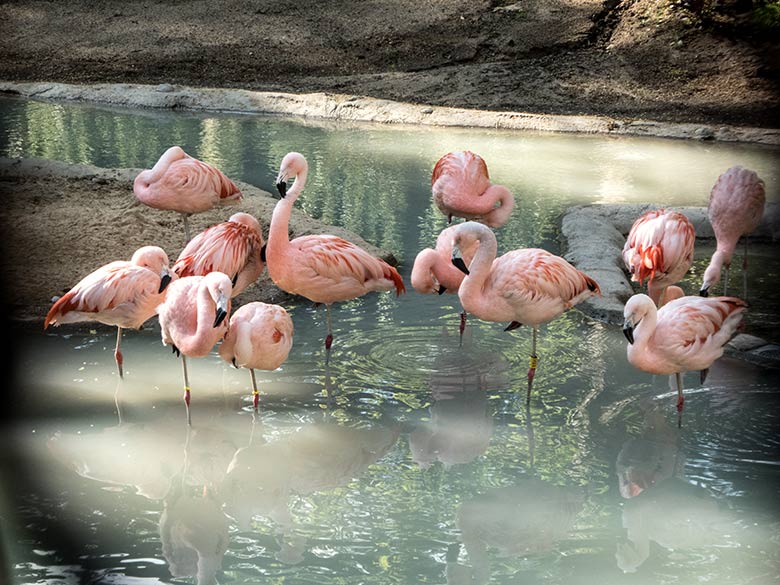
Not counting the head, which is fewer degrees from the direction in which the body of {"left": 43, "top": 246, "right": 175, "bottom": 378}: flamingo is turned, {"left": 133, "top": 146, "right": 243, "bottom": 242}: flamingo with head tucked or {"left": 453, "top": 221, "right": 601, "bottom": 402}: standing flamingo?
the standing flamingo

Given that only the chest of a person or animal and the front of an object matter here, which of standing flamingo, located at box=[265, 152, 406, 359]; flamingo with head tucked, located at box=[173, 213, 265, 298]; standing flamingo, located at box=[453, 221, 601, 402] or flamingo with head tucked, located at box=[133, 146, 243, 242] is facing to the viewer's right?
flamingo with head tucked, located at box=[173, 213, 265, 298]

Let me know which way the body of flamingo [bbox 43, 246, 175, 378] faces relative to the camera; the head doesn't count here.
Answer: to the viewer's right

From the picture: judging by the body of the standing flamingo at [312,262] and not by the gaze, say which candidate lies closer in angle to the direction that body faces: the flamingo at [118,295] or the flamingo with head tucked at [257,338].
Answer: the flamingo

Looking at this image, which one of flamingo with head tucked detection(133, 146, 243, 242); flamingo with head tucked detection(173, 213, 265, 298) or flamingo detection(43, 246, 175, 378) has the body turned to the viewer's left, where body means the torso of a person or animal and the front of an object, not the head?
flamingo with head tucked detection(133, 146, 243, 242)

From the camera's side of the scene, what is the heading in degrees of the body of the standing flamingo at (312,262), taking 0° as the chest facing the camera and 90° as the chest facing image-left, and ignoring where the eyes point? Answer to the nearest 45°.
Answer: approximately 90°

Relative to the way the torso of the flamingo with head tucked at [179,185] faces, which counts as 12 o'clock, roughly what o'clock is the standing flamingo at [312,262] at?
The standing flamingo is roughly at 8 o'clock from the flamingo with head tucked.

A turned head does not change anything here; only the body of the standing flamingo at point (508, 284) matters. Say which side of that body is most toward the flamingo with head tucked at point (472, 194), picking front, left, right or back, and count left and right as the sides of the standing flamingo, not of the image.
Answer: right

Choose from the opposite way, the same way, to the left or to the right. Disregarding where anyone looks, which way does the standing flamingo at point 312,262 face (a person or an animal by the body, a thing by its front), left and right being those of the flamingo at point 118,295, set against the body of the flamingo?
the opposite way

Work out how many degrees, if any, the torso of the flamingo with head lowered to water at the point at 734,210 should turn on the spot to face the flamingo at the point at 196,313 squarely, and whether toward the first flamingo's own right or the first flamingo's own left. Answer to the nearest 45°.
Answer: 0° — it already faces it

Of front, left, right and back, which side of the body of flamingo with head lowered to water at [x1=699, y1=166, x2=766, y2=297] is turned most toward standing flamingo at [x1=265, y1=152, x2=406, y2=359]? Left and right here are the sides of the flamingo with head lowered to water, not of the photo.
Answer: front

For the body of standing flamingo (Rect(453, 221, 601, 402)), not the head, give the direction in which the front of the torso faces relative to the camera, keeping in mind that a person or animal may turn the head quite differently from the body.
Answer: to the viewer's left

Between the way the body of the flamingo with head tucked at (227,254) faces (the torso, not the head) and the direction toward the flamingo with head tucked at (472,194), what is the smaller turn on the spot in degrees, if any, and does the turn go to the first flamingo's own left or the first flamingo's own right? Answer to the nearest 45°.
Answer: approximately 45° to the first flamingo's own left

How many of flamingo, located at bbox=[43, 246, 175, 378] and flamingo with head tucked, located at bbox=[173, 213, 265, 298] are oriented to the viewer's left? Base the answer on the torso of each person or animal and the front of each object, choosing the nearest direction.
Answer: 0

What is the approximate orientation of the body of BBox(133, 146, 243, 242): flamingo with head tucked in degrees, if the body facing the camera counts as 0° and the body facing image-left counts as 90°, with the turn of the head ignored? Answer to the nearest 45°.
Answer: approximately 90°
